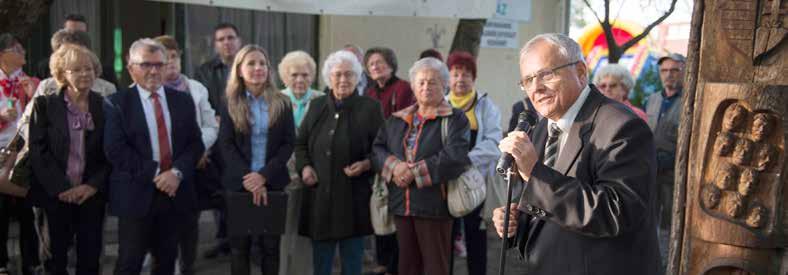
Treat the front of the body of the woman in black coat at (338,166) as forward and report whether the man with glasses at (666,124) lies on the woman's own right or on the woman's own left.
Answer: on the woman's own left

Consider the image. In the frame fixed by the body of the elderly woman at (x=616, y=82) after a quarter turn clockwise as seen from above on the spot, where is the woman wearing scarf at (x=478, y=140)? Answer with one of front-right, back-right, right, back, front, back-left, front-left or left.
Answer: front

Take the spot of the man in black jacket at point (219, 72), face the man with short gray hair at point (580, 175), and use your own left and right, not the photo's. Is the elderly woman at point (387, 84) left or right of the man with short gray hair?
left

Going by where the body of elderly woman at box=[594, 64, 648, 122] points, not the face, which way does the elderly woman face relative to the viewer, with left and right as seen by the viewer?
facing the viewer and to the left of the viewer

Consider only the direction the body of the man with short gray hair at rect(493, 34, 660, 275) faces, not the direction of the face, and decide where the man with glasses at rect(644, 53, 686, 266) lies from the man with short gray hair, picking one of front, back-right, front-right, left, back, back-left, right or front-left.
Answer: back-right

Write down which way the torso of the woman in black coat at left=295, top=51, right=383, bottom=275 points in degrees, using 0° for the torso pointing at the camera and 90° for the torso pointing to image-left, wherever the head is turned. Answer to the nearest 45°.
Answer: approximately 0°

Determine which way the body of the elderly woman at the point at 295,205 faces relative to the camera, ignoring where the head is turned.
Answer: toward the camera

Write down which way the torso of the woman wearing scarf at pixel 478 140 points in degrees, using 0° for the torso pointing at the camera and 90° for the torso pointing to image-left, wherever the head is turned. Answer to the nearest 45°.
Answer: approximately 0°

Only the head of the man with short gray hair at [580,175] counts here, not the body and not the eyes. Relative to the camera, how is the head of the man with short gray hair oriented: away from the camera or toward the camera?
toward the camera

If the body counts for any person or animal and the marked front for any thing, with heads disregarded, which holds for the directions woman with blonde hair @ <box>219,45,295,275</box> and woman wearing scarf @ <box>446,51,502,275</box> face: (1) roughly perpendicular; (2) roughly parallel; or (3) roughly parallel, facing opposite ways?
roughly parallel

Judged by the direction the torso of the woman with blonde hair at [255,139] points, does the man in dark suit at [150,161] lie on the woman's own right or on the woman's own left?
on the woman's own right

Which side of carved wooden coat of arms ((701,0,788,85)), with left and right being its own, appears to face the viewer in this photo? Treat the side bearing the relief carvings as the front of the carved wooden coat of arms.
front

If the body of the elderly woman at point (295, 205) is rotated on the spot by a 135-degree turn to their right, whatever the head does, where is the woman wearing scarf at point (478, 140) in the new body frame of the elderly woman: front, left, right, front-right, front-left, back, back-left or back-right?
back-right

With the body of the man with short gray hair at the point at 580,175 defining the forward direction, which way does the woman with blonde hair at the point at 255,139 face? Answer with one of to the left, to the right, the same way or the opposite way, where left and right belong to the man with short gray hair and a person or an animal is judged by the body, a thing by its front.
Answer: to the left

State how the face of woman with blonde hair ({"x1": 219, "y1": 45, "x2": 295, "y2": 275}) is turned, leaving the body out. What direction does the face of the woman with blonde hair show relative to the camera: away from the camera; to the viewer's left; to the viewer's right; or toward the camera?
toward the camera

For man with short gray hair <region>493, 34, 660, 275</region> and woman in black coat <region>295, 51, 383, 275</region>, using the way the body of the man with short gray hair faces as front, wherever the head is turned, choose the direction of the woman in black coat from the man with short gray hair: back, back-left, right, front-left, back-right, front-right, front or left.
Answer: right
